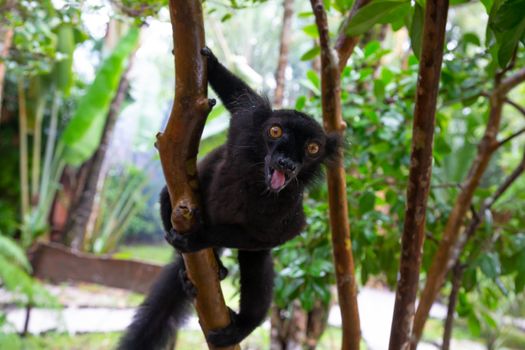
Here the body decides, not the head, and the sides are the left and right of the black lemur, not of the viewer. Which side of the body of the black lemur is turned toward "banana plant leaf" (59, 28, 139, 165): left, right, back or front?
back

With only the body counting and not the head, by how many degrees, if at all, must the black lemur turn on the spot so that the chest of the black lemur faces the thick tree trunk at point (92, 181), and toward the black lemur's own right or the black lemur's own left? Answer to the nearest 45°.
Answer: approximately 180°

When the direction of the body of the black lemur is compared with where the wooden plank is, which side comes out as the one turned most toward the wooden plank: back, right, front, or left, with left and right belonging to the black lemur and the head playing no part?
back

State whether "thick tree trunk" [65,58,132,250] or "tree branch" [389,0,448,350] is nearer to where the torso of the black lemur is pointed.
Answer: the tree branch

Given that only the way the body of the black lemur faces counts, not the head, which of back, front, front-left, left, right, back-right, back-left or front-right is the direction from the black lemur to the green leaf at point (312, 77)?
back

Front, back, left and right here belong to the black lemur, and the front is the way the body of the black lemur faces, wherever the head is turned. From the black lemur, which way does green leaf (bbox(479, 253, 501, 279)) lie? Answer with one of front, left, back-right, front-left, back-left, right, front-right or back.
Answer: left

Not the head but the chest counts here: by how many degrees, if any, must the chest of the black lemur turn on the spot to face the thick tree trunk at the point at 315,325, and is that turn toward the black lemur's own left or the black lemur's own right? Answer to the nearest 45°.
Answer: approximately 135° to the black lemur's own left

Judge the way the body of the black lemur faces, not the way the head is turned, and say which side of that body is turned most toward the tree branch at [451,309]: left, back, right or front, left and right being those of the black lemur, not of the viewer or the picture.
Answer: left

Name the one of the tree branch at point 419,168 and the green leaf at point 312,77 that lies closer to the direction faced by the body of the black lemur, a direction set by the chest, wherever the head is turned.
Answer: the tree branch

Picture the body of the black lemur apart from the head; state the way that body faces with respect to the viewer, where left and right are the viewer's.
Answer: facing the viewer
